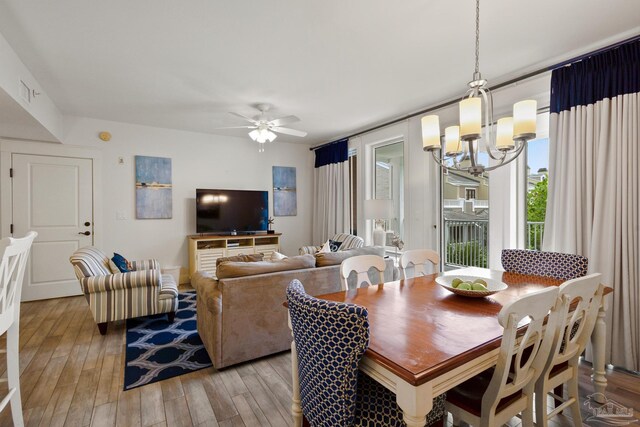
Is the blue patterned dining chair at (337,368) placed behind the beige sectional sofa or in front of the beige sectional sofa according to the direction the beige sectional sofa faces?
behind

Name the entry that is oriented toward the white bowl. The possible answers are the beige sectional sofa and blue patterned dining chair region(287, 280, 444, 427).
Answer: the blue patterned dining chair

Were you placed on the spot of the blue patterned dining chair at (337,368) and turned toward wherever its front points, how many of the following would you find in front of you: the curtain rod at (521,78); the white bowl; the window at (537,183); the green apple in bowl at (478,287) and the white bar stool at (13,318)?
4

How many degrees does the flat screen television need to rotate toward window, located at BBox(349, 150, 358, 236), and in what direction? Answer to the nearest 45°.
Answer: approximately 90° to its left

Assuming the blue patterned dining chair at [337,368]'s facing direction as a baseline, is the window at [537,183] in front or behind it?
in front

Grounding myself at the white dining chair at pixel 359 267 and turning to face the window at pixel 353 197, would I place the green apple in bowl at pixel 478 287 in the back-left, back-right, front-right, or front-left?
back-right

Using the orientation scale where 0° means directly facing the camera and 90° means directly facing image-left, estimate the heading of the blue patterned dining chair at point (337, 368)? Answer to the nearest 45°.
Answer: approximately 225°

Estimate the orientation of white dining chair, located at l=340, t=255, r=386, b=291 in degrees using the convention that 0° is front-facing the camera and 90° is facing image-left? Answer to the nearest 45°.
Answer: approximately 315°

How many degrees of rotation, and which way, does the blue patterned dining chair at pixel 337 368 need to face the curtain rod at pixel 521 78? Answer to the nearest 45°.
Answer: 0° — it already faces it

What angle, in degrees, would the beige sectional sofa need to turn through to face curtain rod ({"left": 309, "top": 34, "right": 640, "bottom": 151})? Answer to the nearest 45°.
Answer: approximately 135° to its right

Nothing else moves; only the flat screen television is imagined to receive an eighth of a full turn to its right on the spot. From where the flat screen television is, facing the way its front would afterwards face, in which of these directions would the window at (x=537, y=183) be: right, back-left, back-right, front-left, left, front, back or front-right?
left

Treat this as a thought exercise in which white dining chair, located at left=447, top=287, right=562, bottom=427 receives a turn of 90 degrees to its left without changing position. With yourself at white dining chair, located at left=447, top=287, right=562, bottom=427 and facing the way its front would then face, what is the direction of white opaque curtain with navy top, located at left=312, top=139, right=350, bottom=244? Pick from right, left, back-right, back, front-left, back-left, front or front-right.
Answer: right
